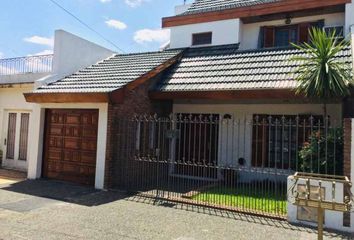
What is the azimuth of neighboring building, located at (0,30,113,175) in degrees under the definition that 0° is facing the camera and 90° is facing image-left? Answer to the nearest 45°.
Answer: approximately 45°

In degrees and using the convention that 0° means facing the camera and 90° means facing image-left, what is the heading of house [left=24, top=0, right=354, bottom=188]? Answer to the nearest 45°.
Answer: approximately 45°

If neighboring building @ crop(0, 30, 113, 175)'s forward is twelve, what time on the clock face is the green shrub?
The green shrub is roughly at 9 o'clock from the neighboring building.

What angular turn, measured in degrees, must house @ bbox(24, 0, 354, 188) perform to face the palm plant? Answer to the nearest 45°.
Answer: approximately 90° to its left

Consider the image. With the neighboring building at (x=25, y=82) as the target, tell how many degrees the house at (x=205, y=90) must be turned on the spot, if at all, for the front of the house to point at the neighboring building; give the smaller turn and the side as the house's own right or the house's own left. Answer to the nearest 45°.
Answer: approximately 45° to the house's own right

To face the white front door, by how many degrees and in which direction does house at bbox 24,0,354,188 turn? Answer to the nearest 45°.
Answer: approximately 45° to its right
